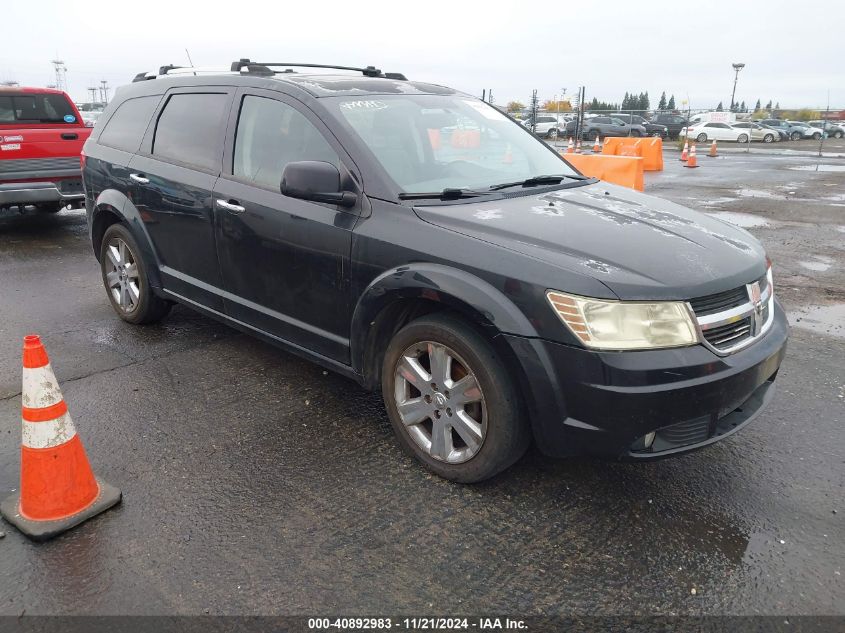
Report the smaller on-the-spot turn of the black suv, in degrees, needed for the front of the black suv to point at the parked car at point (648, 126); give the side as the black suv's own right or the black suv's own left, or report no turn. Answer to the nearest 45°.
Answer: approximately 135° to the black suv's own left

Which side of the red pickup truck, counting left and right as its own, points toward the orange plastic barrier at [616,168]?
right

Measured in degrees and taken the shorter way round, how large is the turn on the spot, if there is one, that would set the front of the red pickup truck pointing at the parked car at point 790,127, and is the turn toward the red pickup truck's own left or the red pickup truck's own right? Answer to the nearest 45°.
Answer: approximately 45° to the red pickup truck's own right

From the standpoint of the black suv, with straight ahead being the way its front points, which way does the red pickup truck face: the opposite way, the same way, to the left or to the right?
the opposite way

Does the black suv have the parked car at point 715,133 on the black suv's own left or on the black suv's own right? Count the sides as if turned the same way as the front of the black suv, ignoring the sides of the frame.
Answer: on the black suv's own left

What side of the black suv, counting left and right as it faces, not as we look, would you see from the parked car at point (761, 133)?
left

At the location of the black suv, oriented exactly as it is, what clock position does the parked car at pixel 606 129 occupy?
The parked car is roughly at 8 o'clock from the black suv.

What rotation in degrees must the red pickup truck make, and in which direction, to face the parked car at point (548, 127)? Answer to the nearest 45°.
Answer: approximately 45° to its right

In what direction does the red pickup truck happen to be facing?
away from the camera

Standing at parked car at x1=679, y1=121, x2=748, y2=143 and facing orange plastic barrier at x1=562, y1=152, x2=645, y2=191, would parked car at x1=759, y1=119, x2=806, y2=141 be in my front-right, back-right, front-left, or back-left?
back-left

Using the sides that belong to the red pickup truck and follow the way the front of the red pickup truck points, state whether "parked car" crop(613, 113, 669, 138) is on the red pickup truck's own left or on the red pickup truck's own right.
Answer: on the red pickup truck's own right

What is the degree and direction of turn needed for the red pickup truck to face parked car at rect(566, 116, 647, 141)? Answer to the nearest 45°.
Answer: approximately 45° to its right

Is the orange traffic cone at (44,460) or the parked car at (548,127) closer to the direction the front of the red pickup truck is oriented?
the parked car

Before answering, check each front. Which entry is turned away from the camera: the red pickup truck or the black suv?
the red pickup truck

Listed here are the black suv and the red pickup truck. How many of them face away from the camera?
1
